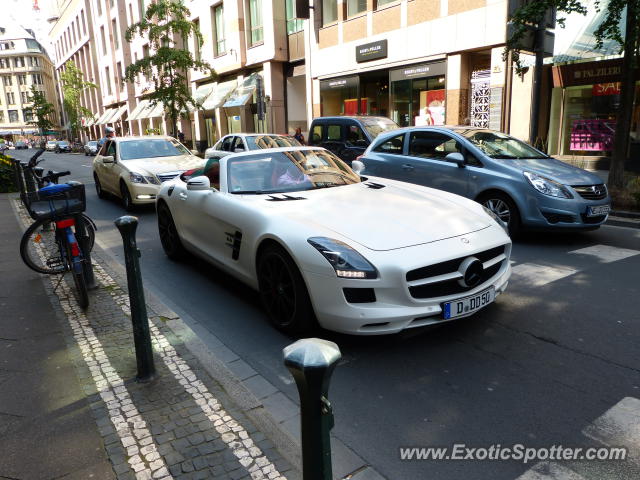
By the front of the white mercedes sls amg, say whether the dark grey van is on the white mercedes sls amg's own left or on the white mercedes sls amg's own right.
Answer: on the white mercedes sls amg's own left

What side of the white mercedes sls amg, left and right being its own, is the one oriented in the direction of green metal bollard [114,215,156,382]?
right

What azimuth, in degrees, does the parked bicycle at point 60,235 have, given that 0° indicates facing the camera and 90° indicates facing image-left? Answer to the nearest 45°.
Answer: approximately 135°

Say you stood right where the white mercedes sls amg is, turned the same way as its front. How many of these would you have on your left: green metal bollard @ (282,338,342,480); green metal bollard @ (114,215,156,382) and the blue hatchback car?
1

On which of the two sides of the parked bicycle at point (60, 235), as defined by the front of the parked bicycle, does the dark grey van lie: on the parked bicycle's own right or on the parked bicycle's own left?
on the parked bicycle's own right

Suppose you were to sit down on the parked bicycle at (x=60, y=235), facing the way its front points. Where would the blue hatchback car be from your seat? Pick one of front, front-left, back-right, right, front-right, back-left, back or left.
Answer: back-right

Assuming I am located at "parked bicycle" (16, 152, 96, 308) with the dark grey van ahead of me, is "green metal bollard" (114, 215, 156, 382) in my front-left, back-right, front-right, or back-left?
back-right

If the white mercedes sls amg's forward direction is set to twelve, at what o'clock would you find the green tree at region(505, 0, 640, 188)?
The green tree is roughly at 9 o'clock from the white mercedes sls amg.

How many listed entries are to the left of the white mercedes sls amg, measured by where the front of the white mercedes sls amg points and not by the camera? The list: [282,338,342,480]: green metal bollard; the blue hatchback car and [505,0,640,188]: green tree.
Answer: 2
